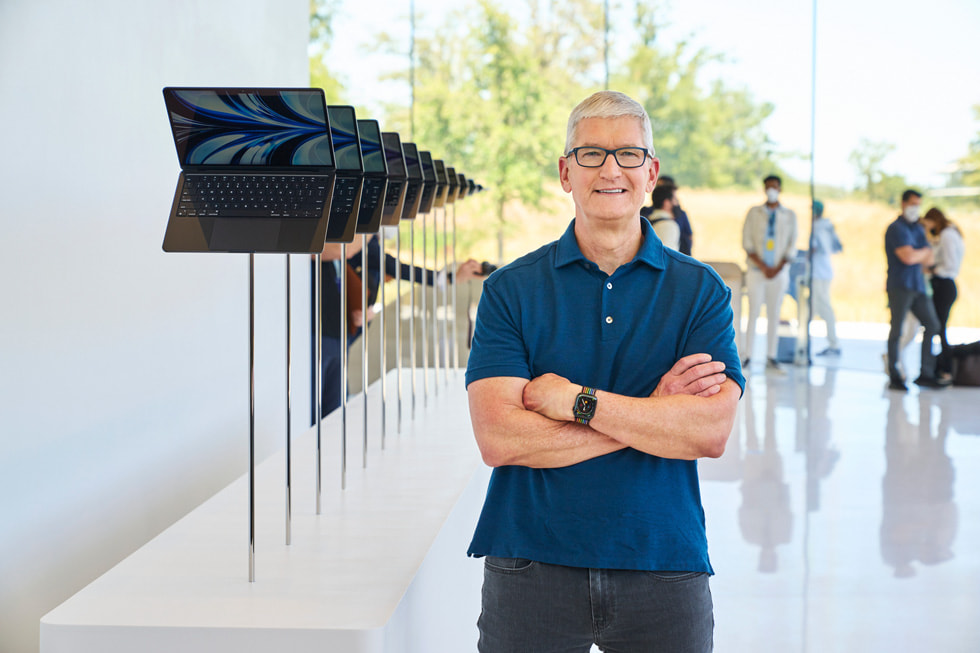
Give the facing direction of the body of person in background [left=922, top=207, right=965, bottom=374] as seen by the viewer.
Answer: to the viewer's left

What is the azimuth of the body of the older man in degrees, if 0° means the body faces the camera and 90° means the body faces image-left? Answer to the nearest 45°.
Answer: approximately 0°

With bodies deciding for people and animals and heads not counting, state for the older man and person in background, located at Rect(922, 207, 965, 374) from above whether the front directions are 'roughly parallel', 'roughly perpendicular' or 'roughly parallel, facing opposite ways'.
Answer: roughly perpendicular

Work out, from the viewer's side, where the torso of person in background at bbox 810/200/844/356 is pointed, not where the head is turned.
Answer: to the viewer's left

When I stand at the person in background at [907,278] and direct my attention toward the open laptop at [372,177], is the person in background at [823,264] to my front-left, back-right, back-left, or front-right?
back-right

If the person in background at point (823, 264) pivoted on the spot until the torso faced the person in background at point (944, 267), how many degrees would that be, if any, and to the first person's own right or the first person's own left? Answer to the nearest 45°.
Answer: approximately 135° to the first person's own left

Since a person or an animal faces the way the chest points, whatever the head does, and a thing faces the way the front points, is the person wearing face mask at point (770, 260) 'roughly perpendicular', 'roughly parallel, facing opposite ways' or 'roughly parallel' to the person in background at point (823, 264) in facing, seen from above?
roughly perpendicular
